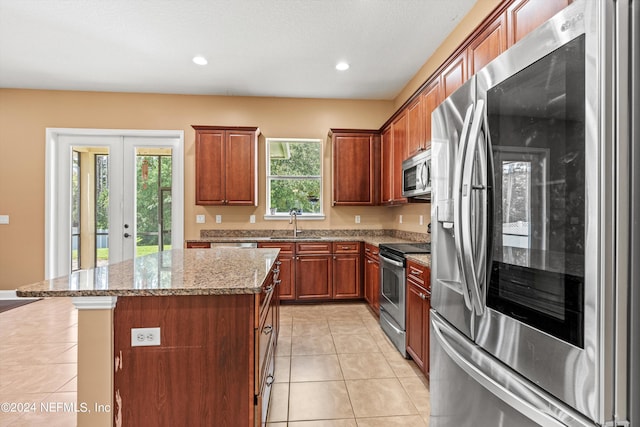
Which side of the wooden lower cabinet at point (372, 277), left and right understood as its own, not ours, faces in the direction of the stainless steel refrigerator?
left

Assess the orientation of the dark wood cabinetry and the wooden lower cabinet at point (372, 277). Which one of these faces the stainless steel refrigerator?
the dark wood cabinetry

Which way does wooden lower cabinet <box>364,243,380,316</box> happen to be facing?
to the viewer's left

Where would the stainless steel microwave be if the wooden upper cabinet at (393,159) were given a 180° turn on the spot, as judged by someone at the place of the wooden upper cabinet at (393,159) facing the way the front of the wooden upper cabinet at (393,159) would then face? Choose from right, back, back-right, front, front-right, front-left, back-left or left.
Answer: right

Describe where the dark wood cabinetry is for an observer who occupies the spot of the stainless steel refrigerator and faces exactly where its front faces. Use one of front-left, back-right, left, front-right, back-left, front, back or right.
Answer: right

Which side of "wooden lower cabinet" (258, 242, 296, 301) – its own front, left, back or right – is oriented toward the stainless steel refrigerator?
front

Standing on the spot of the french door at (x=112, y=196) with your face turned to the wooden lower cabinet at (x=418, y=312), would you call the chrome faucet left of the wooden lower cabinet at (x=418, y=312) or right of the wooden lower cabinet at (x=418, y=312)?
left

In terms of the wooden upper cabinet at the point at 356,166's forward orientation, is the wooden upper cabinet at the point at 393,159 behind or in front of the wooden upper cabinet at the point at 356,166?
in front

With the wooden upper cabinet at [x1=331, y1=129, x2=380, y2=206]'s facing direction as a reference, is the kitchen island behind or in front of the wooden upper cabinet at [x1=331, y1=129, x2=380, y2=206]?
in front
